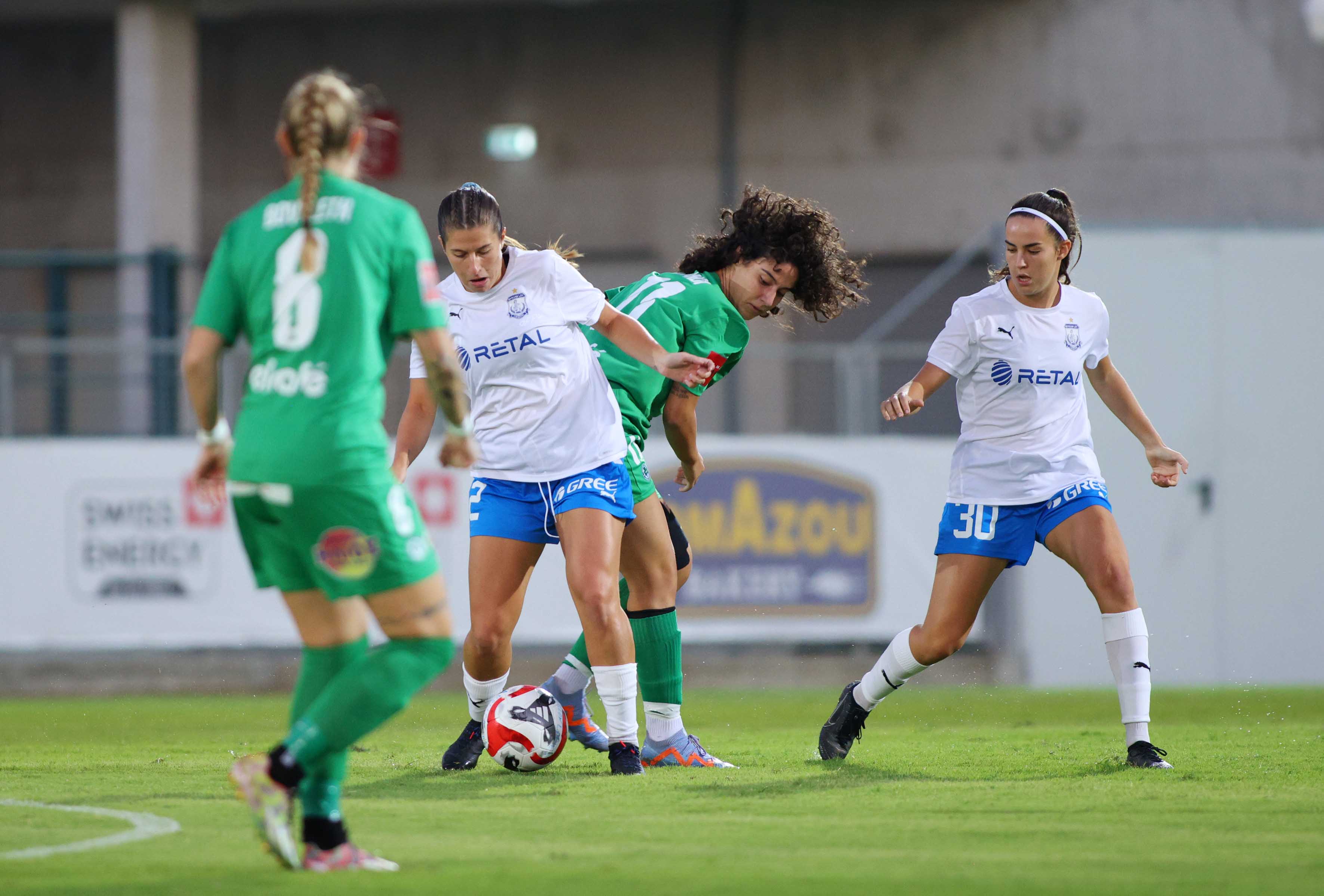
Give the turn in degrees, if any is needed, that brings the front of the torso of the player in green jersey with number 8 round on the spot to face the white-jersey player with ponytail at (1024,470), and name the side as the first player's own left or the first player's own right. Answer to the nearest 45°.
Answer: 0° — they already face them

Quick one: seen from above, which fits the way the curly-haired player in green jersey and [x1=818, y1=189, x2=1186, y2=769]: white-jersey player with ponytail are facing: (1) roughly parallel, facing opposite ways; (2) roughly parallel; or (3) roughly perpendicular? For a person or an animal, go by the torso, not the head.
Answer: roughly perpendicular

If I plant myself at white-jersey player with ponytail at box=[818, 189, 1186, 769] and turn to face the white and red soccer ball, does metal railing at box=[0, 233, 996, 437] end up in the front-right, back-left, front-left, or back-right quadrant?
front-right

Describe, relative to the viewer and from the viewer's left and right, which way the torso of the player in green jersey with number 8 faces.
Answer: facing away from the viewer and to the right of the viewer

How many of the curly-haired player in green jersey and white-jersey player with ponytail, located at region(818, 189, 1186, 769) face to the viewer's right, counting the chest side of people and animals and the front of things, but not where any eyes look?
1

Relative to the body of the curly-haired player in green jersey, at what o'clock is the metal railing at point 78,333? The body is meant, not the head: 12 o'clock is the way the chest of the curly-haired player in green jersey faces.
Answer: The metal railing is roughly at 8 o'clock from the curly-haired player in green jersey.

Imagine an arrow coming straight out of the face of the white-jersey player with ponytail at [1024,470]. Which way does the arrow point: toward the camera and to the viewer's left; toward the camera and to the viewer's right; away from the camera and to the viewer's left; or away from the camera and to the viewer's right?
toward the camera and to the viewer's left

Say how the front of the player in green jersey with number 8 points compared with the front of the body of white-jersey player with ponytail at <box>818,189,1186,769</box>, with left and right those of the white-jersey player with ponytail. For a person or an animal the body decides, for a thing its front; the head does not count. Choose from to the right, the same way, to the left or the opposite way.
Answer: the opposite way

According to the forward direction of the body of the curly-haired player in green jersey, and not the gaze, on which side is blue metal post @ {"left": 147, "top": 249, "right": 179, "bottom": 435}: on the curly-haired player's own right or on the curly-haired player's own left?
on the curly-haired player's own left

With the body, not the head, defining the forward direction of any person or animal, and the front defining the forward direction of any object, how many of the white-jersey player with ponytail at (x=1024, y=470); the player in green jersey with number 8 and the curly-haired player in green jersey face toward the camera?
1

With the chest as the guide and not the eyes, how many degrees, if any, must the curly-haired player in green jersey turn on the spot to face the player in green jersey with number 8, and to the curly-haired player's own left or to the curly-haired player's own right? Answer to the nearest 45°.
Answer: approximately 90° to the curly-haired player's own right

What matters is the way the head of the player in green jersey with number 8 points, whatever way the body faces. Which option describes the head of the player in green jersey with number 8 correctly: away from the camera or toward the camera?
away from the camera

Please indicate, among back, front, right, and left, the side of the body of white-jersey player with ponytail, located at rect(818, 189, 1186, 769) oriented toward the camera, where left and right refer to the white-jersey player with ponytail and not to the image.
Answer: front

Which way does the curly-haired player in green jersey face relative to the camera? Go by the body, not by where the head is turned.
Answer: to the viewer's right
